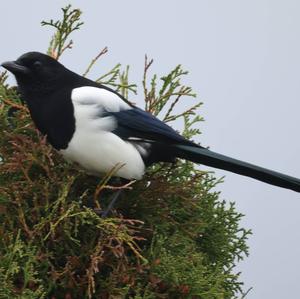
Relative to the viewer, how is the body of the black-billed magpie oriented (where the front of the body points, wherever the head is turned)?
to the viewer's left
